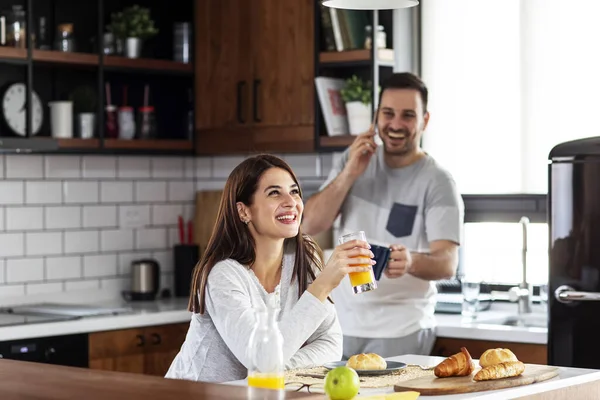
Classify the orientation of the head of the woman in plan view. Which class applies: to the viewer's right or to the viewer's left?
to the viewer's right

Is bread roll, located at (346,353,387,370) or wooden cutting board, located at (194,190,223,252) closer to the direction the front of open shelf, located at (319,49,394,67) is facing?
the bread roll

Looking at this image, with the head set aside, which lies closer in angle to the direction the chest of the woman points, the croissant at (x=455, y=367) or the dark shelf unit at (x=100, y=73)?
the croissant

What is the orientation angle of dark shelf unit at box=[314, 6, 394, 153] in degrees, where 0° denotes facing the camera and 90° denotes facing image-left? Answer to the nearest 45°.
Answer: approximately 0°

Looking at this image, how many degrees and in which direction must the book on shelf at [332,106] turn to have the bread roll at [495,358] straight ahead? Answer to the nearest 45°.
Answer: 0° — it already faces it

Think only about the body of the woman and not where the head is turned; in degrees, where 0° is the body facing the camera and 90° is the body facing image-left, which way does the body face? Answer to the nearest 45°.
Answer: approximately 315°

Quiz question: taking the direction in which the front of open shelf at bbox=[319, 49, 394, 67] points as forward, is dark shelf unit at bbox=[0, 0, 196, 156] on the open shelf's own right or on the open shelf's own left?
on the open shelf's own right

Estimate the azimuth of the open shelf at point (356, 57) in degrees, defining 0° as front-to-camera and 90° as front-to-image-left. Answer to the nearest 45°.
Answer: approximately 0°

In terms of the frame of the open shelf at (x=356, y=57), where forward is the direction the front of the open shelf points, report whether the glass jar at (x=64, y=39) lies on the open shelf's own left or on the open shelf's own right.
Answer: on the open shelf's own right

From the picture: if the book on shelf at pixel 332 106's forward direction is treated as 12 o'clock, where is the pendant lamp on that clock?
The pendant lamp is roughly at 12 o'clock from the book on shelf.
